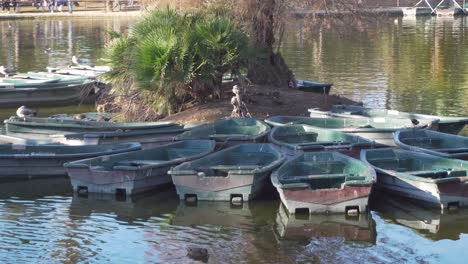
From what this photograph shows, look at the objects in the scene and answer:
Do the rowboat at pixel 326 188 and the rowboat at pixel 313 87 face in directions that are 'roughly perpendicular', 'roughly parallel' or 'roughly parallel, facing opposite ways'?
roughly perpendicular

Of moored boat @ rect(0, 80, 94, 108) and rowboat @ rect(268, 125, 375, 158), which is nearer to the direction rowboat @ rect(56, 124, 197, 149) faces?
the rowboat

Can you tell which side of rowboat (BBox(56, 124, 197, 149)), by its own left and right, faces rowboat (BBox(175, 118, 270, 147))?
front

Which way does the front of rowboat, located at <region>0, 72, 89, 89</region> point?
to the viewer's right

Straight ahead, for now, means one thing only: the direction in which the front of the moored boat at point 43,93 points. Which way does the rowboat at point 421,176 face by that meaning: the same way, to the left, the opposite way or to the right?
to the left

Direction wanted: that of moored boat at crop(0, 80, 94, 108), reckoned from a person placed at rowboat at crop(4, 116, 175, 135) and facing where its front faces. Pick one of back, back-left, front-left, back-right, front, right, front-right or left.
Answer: left
